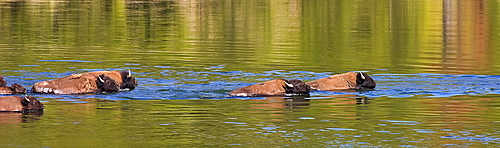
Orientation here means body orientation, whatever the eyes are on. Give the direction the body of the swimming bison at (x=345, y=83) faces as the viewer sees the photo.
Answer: to the viewer's right

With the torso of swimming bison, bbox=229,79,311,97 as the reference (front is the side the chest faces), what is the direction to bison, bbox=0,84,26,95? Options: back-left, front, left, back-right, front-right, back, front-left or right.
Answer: back

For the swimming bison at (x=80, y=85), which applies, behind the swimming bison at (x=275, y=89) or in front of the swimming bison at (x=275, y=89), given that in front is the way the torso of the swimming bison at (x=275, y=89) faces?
behind

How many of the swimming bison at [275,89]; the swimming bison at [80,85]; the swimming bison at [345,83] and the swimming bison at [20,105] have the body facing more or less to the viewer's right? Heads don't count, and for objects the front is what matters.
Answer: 4

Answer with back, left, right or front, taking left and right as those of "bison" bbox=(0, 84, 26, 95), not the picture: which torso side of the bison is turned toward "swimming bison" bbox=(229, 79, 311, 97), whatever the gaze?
front

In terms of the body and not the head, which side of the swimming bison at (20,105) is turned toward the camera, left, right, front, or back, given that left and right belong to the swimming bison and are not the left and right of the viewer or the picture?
right

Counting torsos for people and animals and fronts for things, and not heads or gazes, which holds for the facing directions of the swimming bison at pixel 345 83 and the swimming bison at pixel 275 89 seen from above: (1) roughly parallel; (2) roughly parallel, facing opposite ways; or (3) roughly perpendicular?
roughly parallel

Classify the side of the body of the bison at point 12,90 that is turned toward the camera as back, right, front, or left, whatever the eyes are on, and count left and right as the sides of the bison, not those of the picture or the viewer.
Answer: right

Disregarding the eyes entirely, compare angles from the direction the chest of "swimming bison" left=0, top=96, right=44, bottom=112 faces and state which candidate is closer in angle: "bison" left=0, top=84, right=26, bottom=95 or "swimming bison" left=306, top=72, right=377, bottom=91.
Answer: the swimming bison

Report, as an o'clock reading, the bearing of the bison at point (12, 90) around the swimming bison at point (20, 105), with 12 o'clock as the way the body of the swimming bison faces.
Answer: The bison is roughly at 9 o'clock from the swimming bison.

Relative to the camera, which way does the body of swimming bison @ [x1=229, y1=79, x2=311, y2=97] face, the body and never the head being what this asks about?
to the viewer's right

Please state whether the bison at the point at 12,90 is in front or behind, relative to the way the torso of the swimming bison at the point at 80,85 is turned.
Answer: behind
